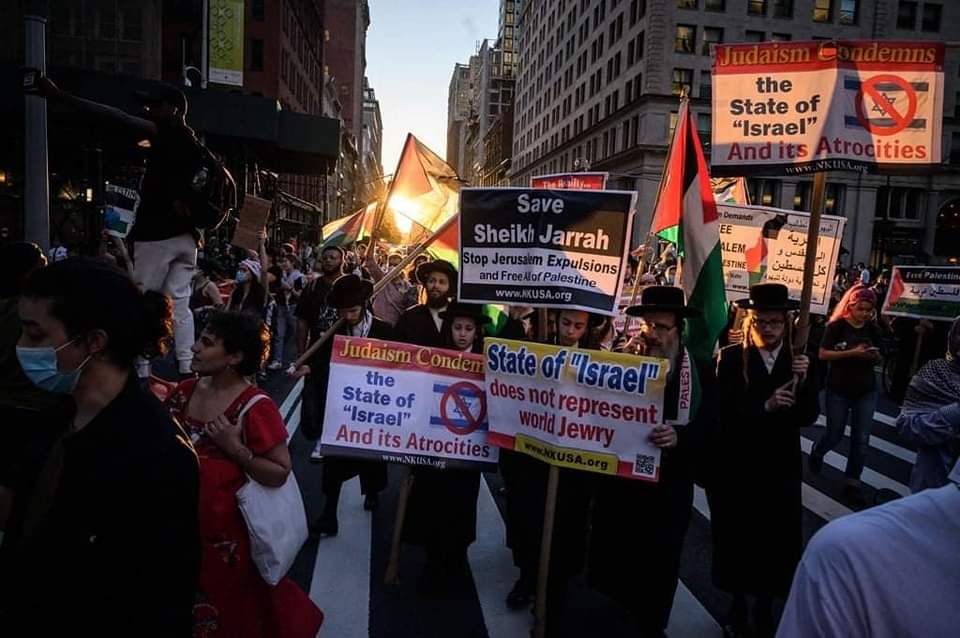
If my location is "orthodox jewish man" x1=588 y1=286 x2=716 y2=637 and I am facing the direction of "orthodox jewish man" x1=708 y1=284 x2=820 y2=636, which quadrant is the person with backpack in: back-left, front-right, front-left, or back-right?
back-left

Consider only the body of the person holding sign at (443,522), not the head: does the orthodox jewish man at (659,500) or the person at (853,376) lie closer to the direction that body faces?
the orthodox jewish man

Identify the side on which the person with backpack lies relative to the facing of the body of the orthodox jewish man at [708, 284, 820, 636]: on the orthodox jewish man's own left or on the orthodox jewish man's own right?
on the orthodox jewish man's own right

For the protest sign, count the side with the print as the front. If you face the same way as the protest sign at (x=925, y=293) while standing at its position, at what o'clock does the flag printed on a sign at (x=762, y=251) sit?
The flag printed on a sign is roughly at 1 o'clock from the protest sign.

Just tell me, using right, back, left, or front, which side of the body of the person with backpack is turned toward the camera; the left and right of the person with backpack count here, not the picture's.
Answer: left

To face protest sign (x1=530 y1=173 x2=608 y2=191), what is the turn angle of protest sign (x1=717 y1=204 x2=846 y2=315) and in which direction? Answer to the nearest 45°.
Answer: approximately 135° to its right

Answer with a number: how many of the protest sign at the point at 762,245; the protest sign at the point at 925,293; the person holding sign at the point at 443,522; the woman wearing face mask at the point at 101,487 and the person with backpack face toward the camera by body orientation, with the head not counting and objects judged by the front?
3

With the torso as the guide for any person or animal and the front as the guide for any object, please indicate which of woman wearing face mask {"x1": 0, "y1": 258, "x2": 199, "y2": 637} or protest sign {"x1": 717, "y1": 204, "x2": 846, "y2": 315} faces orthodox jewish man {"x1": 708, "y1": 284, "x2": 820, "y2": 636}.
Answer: the protest sign
